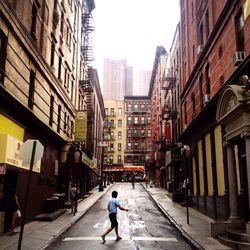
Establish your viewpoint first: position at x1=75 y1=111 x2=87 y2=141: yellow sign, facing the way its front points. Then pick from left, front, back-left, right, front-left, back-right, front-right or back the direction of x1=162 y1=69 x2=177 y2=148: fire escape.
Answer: back-left

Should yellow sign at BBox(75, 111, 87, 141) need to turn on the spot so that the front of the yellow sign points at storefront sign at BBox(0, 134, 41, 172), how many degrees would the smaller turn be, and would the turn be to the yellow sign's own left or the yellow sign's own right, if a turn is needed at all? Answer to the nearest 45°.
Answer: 0° — it already faces it

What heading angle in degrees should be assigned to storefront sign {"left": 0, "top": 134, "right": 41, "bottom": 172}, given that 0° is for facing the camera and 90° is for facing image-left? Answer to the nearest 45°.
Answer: approximately 315°

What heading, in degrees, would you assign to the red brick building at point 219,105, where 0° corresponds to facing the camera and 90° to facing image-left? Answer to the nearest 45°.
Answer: approximately 45°

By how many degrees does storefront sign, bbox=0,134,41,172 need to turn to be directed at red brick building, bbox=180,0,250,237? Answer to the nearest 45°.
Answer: approximately 45° to its left

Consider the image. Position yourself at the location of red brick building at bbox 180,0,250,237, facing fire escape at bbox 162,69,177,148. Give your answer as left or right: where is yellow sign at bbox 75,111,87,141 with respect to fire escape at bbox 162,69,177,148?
left

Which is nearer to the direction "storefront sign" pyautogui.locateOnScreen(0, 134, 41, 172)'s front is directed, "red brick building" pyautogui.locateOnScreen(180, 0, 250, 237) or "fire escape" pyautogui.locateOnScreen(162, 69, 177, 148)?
the red brick building

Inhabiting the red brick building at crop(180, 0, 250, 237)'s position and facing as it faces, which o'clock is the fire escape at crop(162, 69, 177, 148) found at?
The fire escape is roughly at 4 o'clock from the red brick building.

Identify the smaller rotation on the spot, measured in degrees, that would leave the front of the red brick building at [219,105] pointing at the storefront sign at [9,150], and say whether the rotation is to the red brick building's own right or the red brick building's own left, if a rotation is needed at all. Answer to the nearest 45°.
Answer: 0° — it already faces it

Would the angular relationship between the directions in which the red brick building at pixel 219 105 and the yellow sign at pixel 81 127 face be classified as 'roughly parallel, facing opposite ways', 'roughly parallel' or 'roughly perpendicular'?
roughly perpendicular
